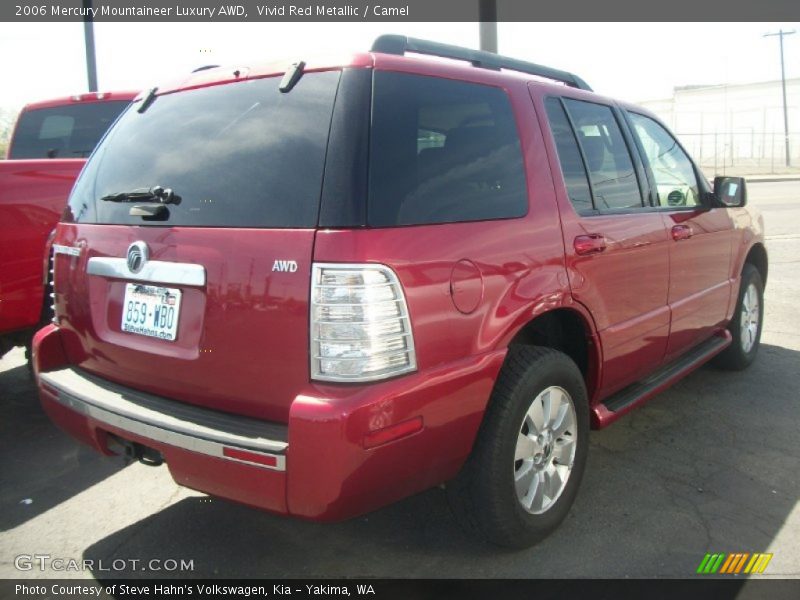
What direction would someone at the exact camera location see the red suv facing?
facing away from the viewer and to the right of the viewer

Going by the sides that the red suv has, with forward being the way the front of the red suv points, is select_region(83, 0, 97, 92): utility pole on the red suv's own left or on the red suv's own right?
on the red suv's own left

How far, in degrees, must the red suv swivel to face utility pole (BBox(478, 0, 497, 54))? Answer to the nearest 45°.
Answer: approximately 45° to its left
